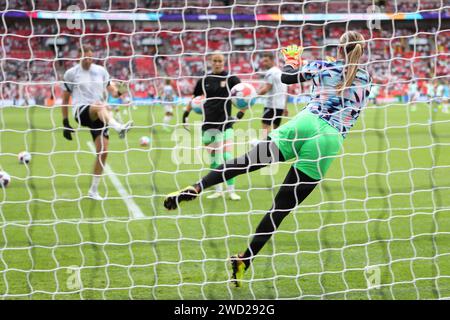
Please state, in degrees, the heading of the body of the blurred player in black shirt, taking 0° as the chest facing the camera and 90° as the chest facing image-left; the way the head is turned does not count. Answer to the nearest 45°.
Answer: approximately 0°

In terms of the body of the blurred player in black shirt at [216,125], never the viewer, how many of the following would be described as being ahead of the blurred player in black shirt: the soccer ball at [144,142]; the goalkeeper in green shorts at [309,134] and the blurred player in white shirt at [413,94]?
1

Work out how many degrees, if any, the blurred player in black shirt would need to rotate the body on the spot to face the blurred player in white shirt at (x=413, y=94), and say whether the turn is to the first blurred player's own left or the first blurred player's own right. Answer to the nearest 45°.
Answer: approximately 135° to the first blurred player's own left

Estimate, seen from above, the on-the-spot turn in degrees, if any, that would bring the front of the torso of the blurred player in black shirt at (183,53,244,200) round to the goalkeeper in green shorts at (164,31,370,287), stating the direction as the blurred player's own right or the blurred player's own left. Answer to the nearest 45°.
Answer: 0° — they already face them

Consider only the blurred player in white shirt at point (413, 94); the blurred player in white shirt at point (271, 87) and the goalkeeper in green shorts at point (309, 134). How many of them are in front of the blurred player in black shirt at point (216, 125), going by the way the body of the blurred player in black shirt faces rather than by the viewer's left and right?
1

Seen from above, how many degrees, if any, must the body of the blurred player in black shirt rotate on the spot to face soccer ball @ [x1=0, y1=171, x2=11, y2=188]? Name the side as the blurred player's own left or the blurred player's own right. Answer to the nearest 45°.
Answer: approximately 90° to the blurred player's own right

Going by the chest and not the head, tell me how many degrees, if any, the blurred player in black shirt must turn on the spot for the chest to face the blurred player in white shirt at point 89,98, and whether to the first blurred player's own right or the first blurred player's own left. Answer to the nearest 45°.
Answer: approximately 90° to the first blurred player's own right

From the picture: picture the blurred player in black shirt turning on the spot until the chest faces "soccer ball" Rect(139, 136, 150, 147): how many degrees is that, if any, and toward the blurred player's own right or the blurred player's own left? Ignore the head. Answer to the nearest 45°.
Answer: approximately 180°

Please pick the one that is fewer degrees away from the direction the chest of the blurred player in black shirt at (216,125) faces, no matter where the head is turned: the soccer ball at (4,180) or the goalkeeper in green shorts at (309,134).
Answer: the goalkeeper in green shorts

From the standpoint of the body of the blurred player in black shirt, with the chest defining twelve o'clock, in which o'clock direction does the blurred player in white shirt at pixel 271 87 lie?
The blurred player in white shirt is roughly at 7 o'clock from the blurred player in black shirt.
